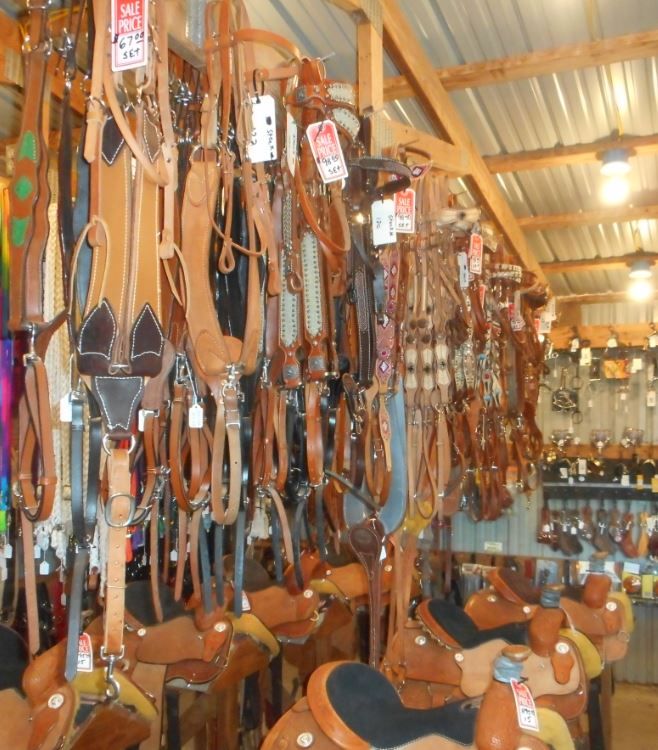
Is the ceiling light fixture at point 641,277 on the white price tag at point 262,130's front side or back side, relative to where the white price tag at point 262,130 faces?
on the back side

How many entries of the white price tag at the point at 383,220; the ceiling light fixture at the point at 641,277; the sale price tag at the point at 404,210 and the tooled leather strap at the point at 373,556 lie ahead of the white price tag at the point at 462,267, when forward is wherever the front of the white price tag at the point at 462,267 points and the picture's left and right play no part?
3

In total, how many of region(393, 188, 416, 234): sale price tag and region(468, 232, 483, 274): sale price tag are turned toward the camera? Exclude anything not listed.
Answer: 2

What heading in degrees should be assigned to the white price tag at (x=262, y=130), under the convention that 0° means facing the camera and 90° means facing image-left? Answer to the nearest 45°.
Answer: approximately 0°

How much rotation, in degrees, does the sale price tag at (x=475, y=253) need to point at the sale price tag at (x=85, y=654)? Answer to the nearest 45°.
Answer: approximately 45° to its right

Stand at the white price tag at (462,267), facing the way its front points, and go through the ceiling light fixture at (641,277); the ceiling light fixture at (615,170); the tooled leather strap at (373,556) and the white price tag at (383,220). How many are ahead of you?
2
